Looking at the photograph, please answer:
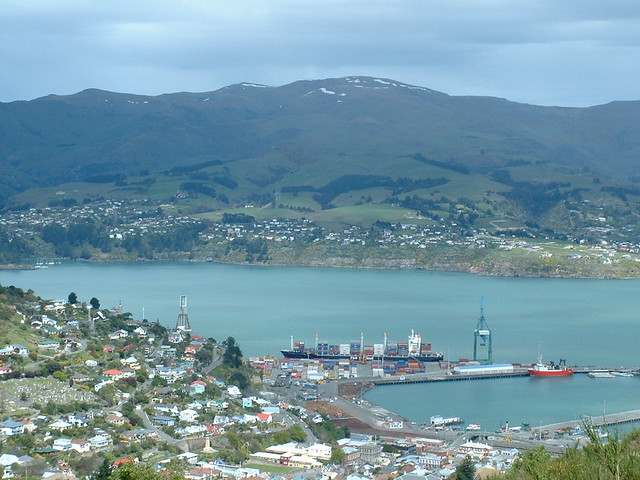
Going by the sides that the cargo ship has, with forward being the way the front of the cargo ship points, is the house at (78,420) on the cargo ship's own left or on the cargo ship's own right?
on the cargo ship's own left

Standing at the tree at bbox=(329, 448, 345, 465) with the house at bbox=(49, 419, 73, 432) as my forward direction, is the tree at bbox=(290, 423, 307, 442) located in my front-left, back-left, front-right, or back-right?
front-right

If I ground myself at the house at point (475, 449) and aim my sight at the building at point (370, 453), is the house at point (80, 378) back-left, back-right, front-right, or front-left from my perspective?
front-right

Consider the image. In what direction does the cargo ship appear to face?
to the viewer's left

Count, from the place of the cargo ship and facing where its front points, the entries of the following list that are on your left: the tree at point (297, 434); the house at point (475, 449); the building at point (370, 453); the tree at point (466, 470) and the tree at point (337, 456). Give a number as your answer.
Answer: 5

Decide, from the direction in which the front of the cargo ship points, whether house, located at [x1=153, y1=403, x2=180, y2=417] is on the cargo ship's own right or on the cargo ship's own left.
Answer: on the cargo ship's own left

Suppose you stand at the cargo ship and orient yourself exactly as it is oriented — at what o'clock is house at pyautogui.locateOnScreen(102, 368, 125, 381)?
The house is roughly at 10 o'clock from the cargo ship.

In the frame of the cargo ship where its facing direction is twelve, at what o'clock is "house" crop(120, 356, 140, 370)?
The house is roughly at 10 o'clock from the cargo ship.

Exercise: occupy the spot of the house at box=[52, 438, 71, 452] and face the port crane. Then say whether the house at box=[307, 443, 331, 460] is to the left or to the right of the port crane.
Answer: right

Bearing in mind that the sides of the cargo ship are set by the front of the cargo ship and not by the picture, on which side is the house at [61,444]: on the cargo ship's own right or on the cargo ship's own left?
on the cargo ship's own left

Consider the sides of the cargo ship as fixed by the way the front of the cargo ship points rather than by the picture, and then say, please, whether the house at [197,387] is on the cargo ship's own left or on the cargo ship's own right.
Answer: on the cargo ship's own left

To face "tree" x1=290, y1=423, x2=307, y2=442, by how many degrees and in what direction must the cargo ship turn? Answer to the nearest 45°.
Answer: approximately 90° to its left

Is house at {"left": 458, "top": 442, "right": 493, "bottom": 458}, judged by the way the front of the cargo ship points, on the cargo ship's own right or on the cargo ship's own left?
on the cargo ship's own left

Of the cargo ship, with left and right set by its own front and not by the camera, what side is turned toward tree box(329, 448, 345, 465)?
left
